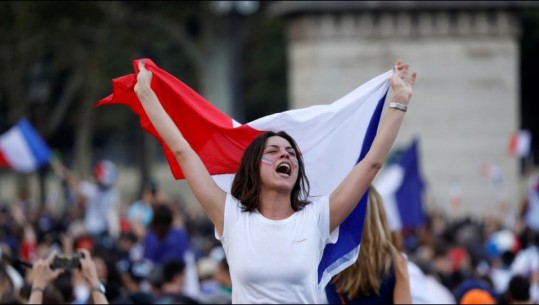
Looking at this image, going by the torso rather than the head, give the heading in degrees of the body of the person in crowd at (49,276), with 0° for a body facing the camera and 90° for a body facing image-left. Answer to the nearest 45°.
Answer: approximately 180°

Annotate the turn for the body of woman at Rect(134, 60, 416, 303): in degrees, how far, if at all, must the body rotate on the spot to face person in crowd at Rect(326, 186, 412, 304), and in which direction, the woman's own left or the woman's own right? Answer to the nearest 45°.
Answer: approximately 135° to the woman's own left

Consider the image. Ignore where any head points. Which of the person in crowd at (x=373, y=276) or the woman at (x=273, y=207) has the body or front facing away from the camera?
the person in crowd

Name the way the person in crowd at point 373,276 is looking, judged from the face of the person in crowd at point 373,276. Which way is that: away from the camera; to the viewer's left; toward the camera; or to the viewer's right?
away from the camera

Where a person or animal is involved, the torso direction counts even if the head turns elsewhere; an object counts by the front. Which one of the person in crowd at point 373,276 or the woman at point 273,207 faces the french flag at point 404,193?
the person in crowd

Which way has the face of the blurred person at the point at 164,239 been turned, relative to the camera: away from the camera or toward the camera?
away from the camera

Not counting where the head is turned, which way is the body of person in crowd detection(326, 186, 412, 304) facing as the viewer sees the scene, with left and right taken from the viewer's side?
facing away from the viewer

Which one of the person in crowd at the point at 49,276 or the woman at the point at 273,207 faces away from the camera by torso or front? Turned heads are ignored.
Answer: the person in crowd

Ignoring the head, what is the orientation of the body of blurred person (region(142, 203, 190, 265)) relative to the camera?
away from the camera

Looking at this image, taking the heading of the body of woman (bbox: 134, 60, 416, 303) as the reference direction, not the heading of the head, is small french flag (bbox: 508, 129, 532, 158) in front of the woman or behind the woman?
behind
